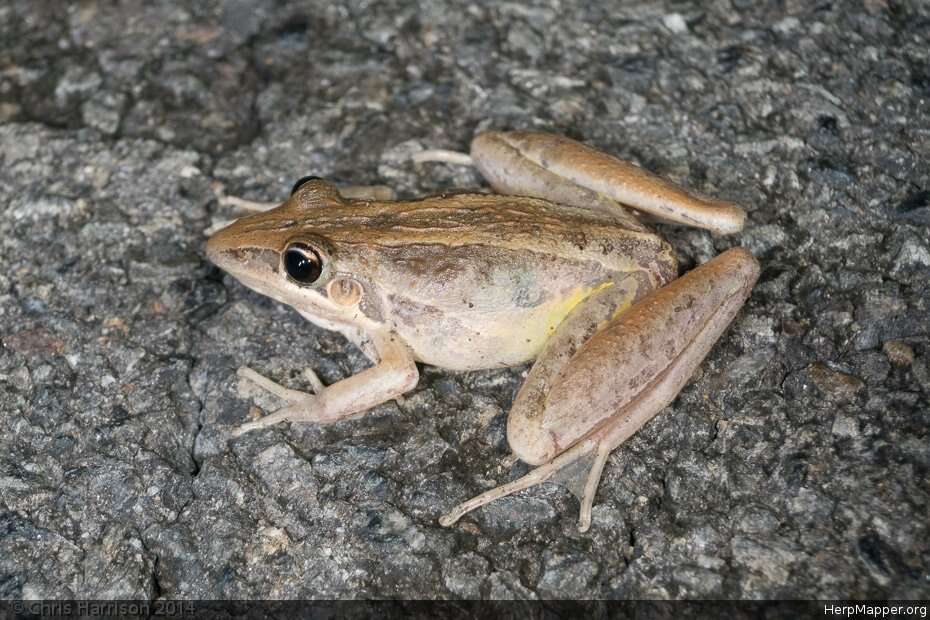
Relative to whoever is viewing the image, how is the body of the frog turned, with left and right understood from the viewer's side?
facing to the left of the viewer
